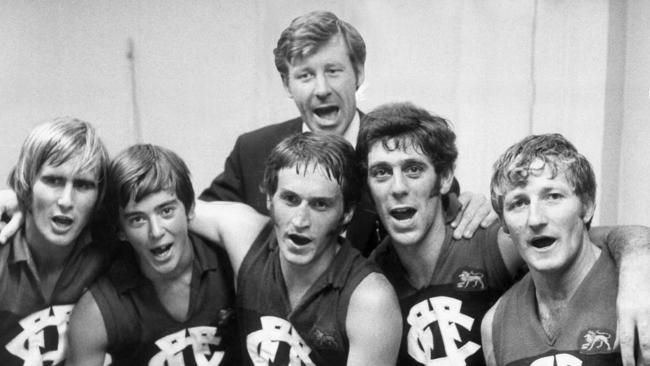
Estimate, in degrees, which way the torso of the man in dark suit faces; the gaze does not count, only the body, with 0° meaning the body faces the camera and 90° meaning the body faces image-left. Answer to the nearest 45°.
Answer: approximately 0°
